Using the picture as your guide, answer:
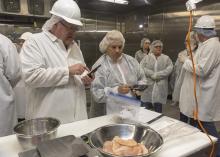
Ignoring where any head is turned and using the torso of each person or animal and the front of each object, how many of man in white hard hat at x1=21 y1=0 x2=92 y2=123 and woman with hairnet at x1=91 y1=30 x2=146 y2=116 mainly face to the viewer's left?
0

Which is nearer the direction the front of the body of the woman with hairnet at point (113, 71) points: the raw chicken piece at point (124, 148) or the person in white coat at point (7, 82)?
the raw chicken piece

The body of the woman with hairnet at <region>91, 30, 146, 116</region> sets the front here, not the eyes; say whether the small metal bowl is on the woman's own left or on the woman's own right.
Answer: on the woman's own right

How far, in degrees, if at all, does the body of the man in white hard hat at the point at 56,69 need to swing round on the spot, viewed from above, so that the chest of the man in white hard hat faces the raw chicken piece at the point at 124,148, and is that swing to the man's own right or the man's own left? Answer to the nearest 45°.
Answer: approximately 45° to the man's own right

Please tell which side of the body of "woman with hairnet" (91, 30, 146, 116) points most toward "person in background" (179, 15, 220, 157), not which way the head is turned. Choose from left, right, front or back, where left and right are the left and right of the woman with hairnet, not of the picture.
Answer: left

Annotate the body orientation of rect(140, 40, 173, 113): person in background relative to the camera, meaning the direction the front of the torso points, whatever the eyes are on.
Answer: toward the camera

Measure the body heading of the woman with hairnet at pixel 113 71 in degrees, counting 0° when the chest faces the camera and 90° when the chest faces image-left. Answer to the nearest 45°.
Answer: approximately 315°

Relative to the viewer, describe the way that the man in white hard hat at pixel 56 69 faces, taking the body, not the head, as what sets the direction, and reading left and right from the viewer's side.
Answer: facing the viewer and to the right of the viewer

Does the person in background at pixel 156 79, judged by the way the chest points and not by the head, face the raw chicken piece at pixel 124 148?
yes

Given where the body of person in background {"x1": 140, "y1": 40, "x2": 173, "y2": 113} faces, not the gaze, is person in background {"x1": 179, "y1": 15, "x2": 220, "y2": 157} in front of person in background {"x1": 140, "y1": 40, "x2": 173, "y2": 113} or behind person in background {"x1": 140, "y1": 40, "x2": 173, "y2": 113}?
in front

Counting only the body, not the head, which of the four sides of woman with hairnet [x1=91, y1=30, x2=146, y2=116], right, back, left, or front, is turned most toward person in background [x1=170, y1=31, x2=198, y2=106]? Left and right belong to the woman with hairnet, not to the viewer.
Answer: left

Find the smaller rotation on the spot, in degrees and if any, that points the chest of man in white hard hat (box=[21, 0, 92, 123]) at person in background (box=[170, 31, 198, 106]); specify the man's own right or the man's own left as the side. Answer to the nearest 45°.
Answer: approximately 90° to the man's own left

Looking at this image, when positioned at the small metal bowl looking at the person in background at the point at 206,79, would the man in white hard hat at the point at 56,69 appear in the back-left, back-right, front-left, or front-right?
front-left

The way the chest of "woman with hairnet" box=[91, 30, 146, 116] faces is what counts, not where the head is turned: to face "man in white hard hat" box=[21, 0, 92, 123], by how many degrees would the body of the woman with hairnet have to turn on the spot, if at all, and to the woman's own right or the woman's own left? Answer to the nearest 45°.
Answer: approximately 90° to the woman's own right
